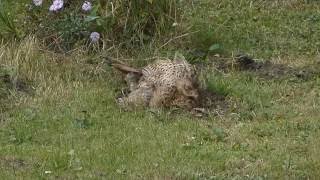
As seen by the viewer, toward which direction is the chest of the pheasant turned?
to the viewer's right

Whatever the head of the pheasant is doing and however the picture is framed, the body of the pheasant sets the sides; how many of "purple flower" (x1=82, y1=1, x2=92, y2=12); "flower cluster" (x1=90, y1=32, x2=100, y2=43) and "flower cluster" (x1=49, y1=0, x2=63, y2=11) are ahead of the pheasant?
0

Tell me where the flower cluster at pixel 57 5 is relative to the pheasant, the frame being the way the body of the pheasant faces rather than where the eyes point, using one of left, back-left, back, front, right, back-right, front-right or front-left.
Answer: back-left

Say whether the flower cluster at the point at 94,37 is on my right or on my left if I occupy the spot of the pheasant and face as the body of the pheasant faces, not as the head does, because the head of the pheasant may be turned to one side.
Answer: on my left

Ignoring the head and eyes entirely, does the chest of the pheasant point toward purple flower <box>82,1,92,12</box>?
no

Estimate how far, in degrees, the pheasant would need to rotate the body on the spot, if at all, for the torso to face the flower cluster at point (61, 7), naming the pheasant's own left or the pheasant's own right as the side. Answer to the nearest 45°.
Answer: approximately 135° to the pheasant's own left
